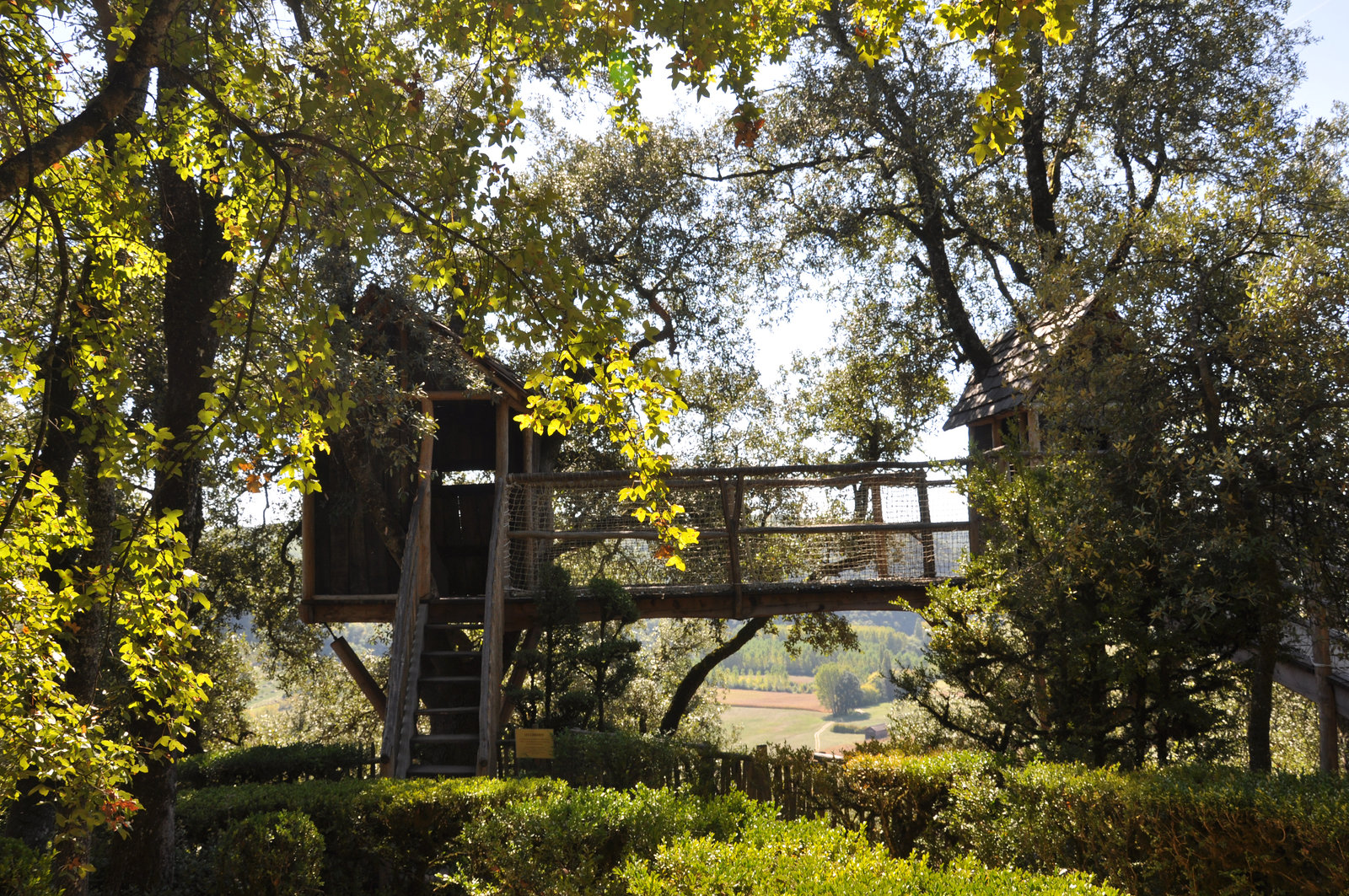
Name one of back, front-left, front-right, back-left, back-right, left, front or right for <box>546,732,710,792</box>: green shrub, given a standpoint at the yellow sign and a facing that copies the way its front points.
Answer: left

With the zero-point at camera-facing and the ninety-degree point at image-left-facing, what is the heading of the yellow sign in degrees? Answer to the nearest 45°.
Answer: approximately 0°

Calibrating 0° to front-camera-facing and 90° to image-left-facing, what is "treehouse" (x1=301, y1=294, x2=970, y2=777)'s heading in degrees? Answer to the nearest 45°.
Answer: approximately 0°

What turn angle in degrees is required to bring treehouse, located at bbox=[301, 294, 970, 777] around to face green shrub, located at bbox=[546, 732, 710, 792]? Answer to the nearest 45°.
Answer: approximately 45° to its left

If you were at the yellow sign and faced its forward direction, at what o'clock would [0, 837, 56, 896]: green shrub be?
The green shrub is roughly at 1 o'clock from the yellow sign.

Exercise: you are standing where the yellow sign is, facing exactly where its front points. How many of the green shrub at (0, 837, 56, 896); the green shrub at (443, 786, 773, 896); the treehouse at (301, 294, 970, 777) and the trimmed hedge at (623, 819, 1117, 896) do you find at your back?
1

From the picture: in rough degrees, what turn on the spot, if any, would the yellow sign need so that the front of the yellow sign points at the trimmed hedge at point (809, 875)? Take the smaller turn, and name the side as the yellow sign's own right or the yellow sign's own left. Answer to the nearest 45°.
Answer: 0° — it already faces it

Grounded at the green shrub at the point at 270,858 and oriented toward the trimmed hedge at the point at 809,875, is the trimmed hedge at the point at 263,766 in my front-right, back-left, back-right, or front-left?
back-left

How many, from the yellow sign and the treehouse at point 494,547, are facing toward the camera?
2

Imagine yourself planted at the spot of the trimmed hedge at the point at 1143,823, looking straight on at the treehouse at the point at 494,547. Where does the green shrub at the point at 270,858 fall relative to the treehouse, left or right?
left

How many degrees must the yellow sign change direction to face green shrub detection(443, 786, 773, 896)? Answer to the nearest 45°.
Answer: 0° — it already faces it
